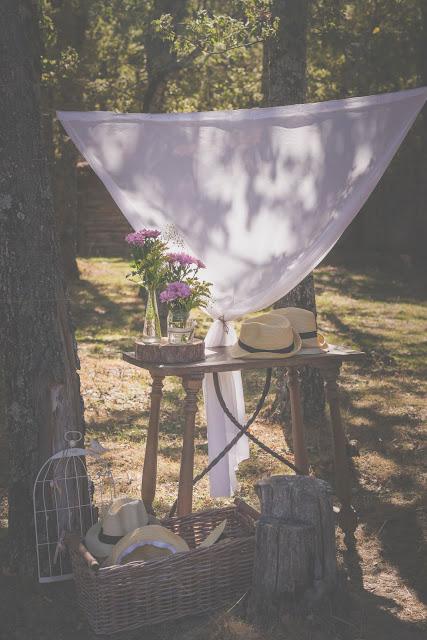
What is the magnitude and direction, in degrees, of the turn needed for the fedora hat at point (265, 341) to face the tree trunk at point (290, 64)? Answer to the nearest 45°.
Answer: approximately 135° to its right

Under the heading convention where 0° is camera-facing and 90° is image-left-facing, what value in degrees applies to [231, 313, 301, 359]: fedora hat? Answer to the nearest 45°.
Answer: approximately 45°

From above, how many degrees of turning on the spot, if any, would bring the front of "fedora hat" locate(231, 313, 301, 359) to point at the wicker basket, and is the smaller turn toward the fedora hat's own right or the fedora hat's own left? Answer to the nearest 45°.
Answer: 0° — it already faces it
